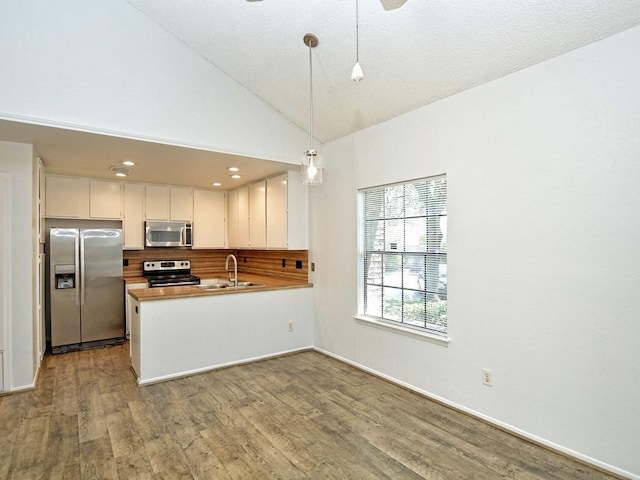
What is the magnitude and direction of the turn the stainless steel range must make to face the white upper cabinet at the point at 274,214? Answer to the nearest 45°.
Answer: approximately 45° to its left

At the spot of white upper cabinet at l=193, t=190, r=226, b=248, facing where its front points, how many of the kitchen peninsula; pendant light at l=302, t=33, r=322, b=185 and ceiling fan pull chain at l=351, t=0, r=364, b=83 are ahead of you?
3

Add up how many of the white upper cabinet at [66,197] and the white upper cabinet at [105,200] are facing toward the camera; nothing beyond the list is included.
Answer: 2

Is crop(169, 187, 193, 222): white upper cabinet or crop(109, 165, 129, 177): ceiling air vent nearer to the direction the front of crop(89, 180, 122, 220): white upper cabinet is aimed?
the ceiling air vent

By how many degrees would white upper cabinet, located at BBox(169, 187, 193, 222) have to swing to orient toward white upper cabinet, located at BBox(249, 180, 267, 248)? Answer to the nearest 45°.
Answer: approximately 45° to its left

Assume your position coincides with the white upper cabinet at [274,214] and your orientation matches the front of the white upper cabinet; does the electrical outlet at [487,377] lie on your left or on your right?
on your left

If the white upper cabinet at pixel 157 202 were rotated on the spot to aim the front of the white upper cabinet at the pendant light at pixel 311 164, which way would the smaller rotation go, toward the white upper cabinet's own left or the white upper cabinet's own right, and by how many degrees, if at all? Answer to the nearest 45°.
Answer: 0° — it already faces it
